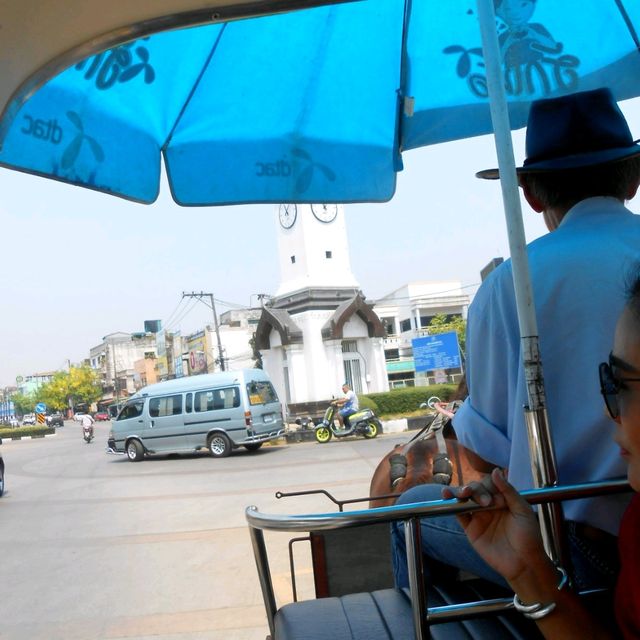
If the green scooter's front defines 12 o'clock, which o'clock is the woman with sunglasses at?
The woman with sunglasses is roughly at 9 o'clock from the green scooter.

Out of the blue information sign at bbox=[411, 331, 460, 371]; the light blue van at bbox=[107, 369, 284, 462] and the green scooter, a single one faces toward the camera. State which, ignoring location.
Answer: the blue information sign

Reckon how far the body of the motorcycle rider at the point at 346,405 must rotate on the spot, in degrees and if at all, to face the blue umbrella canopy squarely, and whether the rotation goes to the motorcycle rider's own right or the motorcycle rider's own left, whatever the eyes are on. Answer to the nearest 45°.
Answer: approximately 90° to the motorcycle rider's own left

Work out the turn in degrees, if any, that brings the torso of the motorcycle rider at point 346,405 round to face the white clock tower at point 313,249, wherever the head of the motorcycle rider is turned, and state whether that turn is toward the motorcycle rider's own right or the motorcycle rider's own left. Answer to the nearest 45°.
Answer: approximately 90° to the motorcycle rider's own right

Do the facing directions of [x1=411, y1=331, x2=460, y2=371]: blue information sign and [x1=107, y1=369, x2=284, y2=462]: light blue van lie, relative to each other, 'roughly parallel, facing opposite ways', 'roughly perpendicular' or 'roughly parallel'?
roughly perpendicular

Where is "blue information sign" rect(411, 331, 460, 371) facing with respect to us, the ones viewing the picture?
facing the viewer

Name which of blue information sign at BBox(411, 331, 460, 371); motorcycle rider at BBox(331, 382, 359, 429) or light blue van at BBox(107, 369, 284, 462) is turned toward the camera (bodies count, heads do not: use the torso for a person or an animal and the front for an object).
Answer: the blue information sign

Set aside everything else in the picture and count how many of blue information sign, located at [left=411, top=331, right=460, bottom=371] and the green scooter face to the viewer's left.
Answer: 1

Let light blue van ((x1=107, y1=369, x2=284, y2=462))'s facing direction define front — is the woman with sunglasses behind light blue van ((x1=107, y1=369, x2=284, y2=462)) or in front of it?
behind

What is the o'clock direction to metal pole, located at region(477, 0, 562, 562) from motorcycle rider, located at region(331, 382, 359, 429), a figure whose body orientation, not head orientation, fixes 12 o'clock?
The metal pole is roughly at 9 o'clock from the motorcycle rider.

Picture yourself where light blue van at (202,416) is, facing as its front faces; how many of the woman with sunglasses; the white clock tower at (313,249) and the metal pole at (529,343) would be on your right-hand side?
1

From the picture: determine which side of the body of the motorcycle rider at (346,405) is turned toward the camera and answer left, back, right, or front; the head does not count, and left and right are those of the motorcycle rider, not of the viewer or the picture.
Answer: left

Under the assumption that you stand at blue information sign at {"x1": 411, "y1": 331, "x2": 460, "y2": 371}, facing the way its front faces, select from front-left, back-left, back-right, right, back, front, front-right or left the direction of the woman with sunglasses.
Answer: front

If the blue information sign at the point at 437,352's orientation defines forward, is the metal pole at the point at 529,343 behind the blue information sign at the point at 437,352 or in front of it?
in front

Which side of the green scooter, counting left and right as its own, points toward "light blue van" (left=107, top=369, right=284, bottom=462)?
front

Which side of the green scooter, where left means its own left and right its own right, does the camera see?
left
